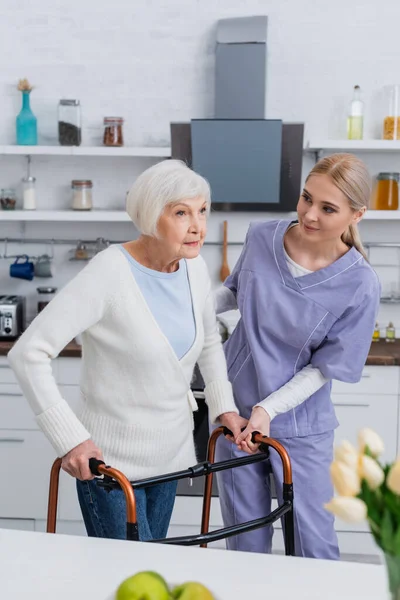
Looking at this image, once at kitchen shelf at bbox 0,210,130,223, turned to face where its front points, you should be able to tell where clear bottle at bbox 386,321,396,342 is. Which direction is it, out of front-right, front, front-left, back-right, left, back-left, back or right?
left

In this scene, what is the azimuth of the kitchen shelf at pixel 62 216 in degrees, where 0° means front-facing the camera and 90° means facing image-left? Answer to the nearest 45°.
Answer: approximately 0°

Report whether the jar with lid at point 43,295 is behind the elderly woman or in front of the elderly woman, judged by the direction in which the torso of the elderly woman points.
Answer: behind

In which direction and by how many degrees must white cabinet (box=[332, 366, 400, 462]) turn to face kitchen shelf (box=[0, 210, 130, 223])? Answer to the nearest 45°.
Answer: approximately 90° to its right

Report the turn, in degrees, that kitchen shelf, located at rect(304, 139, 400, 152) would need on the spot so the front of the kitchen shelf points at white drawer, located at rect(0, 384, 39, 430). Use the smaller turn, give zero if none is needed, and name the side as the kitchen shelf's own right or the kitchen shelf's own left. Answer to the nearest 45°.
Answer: approximately 45° to the kitchen shelf's own right

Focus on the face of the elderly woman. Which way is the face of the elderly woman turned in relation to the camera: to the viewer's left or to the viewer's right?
to the viewer's right

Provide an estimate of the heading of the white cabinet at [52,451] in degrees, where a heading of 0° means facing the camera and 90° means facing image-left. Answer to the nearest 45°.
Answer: approximately 0°
